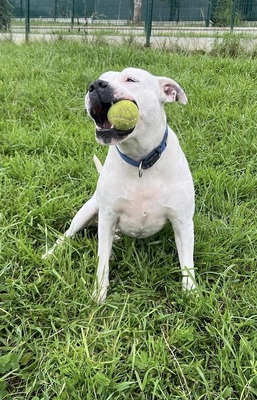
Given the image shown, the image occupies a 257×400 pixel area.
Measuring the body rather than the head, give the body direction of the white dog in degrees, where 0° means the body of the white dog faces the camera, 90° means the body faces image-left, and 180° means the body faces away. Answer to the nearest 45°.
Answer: approximately 0°

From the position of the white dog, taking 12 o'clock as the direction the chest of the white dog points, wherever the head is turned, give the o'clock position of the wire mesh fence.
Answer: The wire mesh fence is roughly at 6 o'clock from the white dog.
